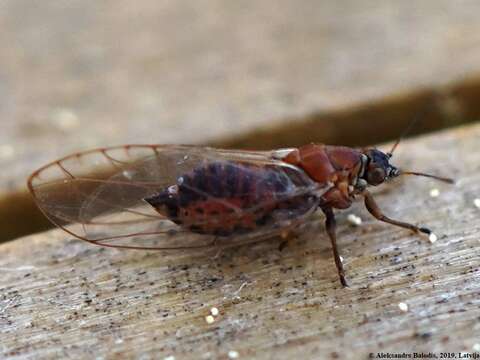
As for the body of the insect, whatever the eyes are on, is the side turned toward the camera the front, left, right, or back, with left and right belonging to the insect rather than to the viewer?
right

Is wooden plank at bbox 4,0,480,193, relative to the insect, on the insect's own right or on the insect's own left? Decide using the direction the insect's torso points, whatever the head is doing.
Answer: on the insect's own left
